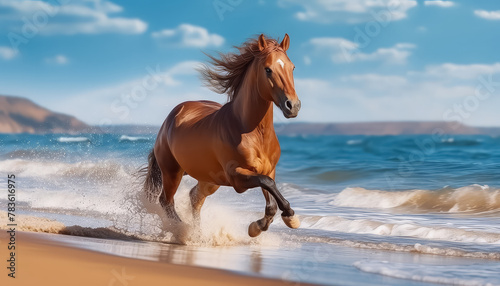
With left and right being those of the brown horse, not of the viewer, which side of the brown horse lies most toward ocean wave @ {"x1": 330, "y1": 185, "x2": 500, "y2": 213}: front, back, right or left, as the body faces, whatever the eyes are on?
left

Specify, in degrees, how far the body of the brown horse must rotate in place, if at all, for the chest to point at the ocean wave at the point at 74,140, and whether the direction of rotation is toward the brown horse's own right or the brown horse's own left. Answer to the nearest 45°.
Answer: approximately 135° to the brown horse's own left

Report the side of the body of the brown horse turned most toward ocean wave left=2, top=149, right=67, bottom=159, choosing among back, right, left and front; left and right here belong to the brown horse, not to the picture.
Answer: back

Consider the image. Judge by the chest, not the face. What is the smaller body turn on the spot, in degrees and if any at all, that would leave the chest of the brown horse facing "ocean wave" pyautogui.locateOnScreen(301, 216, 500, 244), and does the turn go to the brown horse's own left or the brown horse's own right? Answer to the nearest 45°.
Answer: approximately 90° to the brown horse's own left

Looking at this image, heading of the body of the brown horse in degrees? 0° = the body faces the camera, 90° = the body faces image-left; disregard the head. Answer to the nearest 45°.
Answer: approximately 315°

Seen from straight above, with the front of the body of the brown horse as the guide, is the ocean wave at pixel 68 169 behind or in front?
behind
